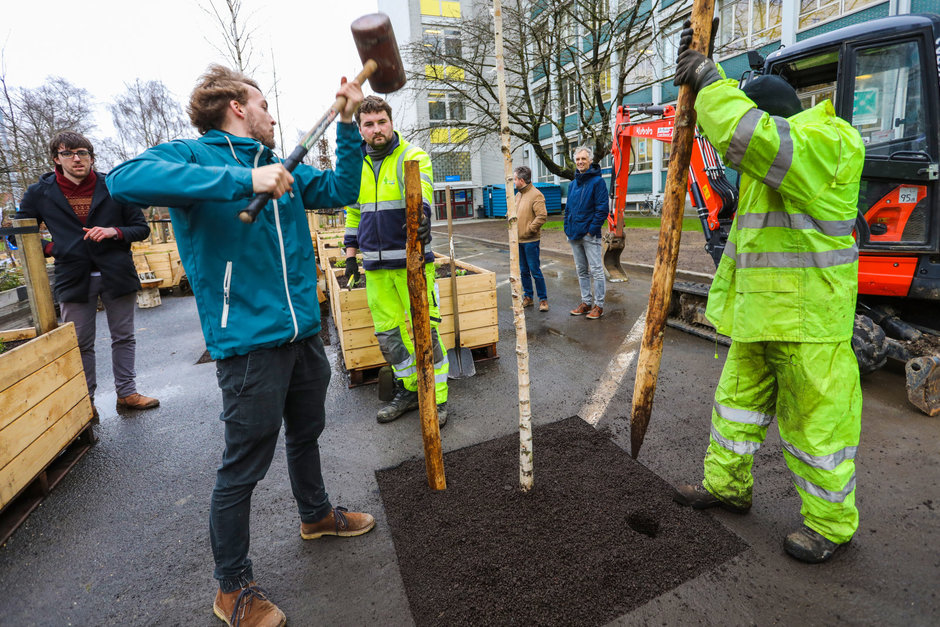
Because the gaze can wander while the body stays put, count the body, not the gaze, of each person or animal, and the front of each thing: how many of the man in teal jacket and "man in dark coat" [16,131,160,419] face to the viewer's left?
0

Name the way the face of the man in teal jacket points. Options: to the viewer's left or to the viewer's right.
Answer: to the viewer's right

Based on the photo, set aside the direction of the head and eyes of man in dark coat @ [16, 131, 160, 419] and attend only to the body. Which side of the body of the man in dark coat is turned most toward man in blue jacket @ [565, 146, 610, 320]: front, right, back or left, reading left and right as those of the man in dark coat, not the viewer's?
left

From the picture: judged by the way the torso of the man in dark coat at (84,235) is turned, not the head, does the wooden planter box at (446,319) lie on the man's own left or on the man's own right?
on the man's own left

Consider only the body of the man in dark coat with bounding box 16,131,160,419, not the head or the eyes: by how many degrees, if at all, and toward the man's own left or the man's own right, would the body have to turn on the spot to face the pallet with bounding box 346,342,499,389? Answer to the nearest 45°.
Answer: approximately 90° to the man's own left

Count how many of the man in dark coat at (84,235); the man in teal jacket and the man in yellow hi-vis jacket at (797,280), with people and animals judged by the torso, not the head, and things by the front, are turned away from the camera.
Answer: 0

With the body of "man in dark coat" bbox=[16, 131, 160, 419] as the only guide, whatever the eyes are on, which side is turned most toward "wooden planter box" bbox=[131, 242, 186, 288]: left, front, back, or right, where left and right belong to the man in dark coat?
back

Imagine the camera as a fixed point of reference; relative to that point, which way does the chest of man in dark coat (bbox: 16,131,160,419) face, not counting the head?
toward the camera

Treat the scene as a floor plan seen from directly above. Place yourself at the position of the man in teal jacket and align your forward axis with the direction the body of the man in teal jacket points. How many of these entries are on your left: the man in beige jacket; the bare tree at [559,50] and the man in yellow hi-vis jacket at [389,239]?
3

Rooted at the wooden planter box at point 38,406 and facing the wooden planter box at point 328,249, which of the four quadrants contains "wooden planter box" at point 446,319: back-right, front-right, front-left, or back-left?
front-right

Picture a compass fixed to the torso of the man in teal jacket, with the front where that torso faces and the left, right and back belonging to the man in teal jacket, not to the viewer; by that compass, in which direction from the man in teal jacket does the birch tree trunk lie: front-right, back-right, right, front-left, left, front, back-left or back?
front-left

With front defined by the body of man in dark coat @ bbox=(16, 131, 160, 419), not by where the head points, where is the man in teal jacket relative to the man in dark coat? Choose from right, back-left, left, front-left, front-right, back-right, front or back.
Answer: front

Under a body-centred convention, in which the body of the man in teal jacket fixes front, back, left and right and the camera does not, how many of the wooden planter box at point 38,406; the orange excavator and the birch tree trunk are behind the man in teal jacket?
1

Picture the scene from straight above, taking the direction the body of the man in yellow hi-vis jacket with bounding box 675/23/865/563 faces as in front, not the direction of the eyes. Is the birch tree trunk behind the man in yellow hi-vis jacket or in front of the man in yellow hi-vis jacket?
in front

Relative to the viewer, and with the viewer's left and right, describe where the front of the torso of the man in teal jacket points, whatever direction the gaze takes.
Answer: facing the viewer and to the right of the viewer
